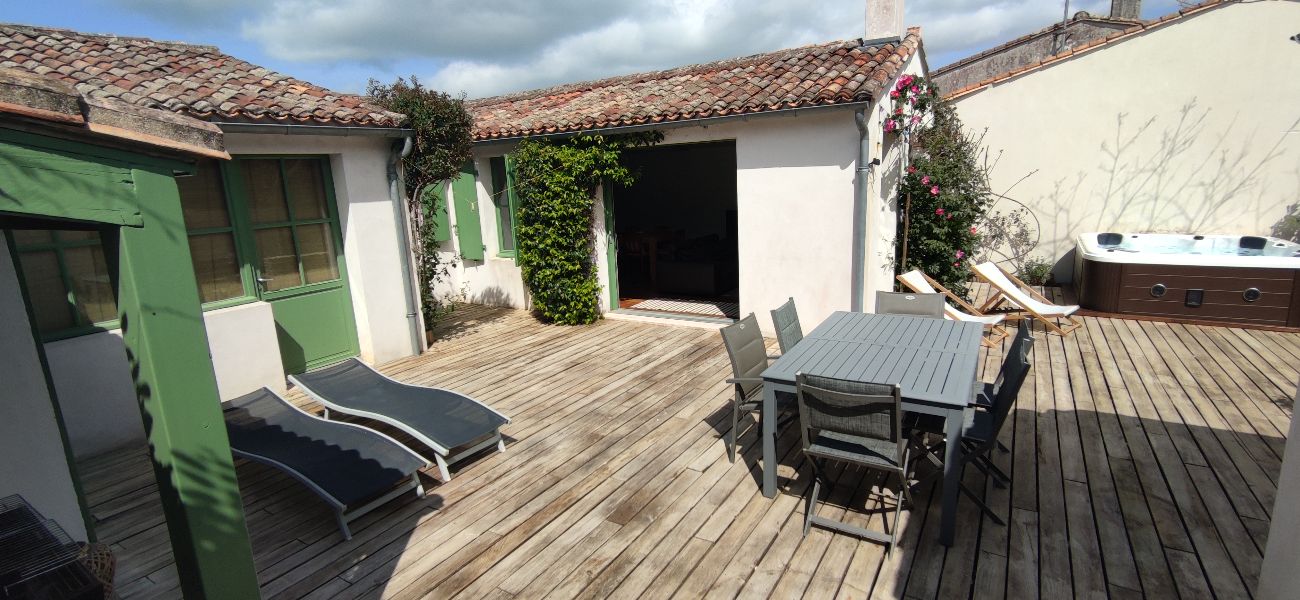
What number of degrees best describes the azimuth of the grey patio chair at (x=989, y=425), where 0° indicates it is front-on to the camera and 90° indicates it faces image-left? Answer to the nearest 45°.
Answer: approximately 90°

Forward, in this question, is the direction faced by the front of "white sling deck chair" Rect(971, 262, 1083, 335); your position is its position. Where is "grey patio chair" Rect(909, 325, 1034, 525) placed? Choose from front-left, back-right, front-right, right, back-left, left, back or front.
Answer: front-right

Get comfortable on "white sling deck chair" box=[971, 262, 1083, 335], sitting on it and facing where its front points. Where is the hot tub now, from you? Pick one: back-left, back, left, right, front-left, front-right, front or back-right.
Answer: left

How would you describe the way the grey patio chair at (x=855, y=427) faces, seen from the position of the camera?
facing away from the viewer

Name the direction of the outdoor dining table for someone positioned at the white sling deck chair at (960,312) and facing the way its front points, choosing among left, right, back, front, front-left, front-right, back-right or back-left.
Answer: front-right

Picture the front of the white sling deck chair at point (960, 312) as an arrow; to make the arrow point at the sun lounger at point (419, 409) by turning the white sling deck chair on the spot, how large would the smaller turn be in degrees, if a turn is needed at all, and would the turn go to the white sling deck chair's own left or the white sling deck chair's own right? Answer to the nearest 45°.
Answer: approximately 90° to the white sling deck chair's own right

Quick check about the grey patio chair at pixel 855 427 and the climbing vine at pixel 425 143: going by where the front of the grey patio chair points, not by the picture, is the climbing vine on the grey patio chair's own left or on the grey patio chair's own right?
on the grey patio chair's own left

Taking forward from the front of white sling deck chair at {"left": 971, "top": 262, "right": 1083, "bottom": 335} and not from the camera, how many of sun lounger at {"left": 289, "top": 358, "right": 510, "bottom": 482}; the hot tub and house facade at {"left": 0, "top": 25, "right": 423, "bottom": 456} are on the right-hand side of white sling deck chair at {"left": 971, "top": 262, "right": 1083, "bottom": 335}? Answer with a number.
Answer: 2

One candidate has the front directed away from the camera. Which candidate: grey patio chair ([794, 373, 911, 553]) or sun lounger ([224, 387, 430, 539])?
the grey patio chair

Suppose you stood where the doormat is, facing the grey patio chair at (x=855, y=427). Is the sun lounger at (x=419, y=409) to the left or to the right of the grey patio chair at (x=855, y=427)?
right

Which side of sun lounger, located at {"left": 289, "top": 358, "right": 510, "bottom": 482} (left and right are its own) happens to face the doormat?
left

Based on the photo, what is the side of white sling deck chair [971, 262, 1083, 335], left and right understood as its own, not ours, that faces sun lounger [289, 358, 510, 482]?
right

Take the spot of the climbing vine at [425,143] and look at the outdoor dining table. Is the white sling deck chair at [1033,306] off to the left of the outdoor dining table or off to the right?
left

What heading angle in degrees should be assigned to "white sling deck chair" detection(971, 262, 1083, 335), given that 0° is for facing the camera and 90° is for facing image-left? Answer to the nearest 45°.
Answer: approximately 315°
